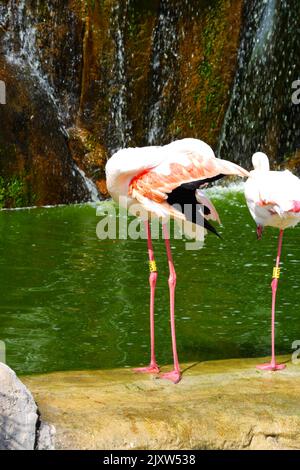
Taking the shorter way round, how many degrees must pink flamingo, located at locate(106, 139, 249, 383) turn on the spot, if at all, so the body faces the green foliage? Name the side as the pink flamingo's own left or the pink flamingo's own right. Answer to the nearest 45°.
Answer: approximately 90° to the pink flamingo's own right

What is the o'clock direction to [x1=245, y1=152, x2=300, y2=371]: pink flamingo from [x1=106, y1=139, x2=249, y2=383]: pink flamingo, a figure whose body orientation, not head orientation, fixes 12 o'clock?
[x1=245, y1=152, x2=300, y2=371]: pink flamingo is roughly at 5 o'clock from [x1=106, y1=139, x2=249, y2=383]: pink flamingo.

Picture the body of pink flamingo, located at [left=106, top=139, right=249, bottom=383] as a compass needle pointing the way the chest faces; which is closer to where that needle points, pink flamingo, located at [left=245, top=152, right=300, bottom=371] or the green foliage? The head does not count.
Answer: the green foliage

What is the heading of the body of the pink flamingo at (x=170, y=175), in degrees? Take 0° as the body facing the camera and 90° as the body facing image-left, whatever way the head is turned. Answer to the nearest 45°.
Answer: approximately 90°
